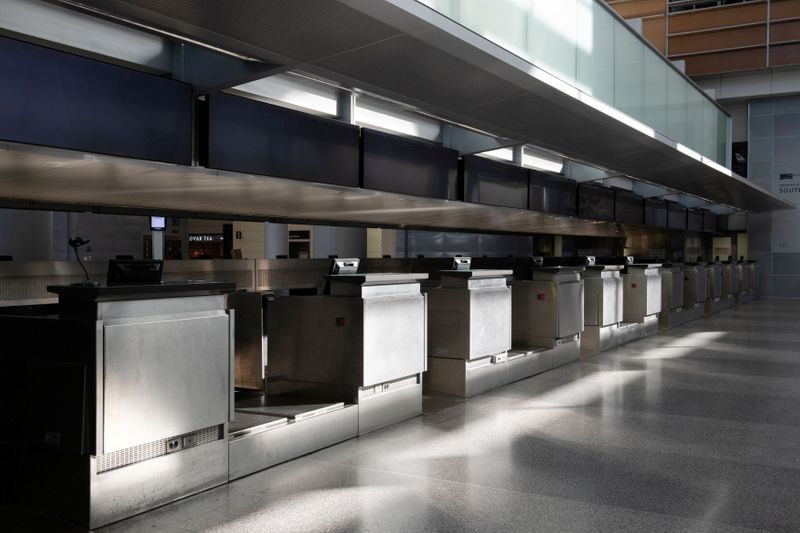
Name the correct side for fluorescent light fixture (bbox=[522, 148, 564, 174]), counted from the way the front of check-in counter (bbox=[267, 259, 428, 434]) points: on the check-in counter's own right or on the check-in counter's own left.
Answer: on the check-in counter's own left

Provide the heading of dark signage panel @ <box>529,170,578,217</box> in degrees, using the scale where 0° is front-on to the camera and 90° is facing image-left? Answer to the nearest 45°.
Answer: approximately 315°

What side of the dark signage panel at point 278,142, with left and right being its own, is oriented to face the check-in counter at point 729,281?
left

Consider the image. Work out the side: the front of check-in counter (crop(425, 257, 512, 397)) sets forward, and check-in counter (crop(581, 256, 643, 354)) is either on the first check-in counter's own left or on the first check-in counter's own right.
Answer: on the first check-in counter's own left

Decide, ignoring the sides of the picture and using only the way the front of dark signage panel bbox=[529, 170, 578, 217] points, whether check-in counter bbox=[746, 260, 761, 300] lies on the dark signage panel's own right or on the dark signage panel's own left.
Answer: on the dark signage panel's own left

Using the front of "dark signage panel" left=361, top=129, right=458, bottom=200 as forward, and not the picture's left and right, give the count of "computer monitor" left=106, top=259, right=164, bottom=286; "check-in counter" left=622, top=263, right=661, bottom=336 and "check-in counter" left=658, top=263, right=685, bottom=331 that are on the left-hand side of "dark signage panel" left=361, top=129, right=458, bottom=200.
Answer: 2

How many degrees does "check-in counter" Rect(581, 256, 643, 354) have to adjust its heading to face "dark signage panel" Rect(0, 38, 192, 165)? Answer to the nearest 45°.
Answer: approximately 45° to its right

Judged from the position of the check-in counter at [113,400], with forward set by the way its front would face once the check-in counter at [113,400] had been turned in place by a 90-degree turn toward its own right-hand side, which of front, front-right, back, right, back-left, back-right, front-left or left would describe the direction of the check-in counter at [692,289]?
back

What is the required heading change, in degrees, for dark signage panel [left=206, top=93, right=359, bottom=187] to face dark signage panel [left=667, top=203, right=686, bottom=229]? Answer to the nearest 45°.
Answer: approximately 90° to its left

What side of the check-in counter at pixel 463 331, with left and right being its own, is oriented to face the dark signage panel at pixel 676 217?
left

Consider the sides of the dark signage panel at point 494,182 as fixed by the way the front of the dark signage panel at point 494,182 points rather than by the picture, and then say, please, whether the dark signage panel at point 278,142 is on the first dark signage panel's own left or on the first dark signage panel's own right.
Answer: on the first dark signage panel's own right

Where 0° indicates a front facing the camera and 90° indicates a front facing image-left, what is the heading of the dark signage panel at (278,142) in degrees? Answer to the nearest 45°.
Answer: approximately 315°
